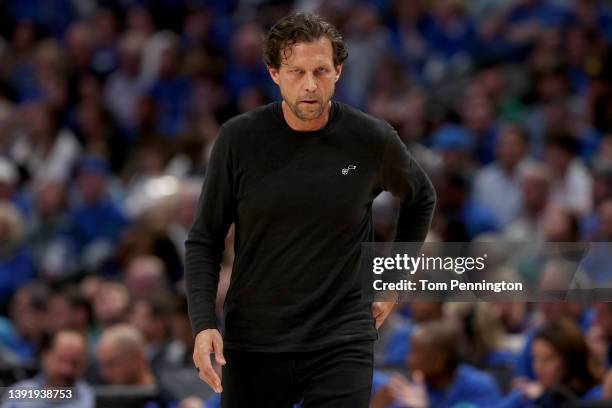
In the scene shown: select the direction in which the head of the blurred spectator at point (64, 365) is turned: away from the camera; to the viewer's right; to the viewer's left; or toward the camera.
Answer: toward the camera

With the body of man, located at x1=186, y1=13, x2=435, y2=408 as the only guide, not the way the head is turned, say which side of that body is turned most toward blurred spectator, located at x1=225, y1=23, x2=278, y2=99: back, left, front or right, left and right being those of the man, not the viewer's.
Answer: back

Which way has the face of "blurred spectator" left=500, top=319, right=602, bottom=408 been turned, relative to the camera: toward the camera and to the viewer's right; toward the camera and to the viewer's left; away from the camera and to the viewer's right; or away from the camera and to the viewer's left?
toward the camera and to the viewer's left

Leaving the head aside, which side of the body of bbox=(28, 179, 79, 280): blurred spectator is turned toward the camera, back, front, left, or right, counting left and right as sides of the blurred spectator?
front

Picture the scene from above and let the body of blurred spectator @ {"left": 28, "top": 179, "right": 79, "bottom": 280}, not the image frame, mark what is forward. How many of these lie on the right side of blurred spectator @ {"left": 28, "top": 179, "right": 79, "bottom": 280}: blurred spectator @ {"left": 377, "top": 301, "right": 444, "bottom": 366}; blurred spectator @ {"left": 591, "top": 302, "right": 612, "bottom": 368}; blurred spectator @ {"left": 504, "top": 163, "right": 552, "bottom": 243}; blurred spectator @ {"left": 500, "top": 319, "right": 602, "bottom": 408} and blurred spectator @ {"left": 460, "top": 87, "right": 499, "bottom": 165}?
0

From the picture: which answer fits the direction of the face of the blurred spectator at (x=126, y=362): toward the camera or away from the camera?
toward the camera

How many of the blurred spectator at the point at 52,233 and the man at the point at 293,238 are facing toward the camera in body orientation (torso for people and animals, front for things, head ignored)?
2

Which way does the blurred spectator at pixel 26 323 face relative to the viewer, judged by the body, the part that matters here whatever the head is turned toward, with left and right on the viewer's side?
facing the viewer and to the right of the viewer

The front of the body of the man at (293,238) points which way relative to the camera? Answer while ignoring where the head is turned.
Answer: toward the camera

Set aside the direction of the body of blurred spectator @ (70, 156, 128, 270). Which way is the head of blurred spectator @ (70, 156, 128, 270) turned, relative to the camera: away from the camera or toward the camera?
toward the camera

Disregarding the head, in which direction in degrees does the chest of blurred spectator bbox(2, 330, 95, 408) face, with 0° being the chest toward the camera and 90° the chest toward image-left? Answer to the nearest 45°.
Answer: approximately 315°
